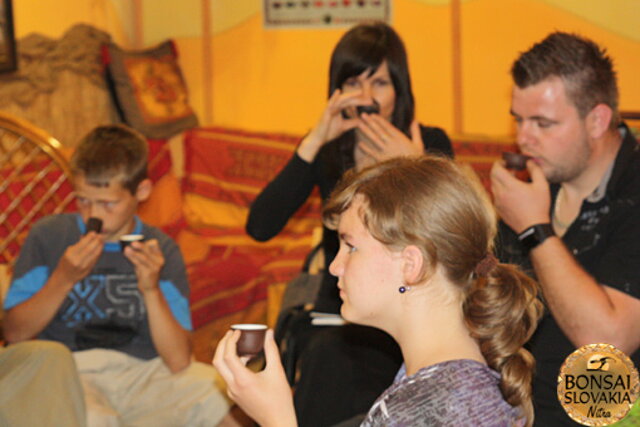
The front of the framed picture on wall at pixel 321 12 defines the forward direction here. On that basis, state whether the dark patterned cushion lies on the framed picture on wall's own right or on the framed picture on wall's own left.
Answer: on the framed picture on wall's own right

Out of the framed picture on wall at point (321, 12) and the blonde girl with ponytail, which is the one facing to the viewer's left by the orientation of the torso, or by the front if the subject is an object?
the blonde girl with ponytail

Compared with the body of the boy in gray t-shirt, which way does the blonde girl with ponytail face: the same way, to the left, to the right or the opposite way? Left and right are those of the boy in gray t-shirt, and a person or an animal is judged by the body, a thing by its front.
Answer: to the right

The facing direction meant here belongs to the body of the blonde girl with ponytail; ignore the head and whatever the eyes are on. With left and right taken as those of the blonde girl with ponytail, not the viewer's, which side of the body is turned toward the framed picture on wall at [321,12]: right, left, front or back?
right

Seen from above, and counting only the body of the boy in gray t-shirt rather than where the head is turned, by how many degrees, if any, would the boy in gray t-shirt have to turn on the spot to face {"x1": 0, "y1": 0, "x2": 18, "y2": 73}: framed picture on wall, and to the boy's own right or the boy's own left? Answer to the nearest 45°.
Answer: approximately 180°

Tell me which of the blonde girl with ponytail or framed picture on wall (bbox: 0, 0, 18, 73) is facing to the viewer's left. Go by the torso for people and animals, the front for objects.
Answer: the blonde girl with ponytail

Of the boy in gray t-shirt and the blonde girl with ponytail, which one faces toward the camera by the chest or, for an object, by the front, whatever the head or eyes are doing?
the boy in gray t-shirt

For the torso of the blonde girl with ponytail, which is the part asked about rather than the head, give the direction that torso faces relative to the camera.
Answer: to the viewer's left

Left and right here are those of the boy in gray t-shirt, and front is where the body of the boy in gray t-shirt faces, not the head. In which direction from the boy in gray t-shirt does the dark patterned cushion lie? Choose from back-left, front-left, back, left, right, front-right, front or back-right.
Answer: back

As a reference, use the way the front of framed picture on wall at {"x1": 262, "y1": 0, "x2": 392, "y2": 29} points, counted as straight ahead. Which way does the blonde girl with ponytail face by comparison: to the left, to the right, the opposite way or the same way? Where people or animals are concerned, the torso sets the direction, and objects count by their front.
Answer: to the right

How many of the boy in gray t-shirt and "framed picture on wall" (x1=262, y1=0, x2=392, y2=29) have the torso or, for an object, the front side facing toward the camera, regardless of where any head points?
2

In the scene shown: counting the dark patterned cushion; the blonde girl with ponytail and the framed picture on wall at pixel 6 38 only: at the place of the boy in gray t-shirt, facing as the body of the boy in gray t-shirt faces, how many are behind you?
2

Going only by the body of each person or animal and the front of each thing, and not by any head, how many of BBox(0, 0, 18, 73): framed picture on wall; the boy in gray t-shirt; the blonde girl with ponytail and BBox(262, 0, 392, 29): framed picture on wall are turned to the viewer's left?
1

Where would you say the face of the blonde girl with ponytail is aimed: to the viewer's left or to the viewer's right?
to the viewer's left

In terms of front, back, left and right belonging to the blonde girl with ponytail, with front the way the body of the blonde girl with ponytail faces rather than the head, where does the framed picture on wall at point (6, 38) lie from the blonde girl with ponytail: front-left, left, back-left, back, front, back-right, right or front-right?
front-right

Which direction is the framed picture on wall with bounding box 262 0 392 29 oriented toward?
toward the camera

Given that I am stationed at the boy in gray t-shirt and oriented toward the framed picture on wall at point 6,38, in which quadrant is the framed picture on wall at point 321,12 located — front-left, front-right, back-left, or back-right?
front-right
